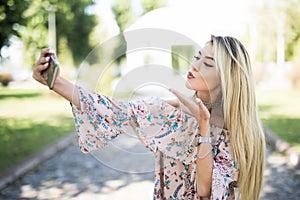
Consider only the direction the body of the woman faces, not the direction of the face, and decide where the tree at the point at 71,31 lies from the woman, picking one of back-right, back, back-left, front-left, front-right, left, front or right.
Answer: back-right

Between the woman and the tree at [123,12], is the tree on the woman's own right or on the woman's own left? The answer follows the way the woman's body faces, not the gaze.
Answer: on the woman's own right

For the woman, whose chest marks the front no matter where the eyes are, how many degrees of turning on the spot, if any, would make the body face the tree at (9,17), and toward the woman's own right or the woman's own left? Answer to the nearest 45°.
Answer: approximately 90° to the woman's own right
